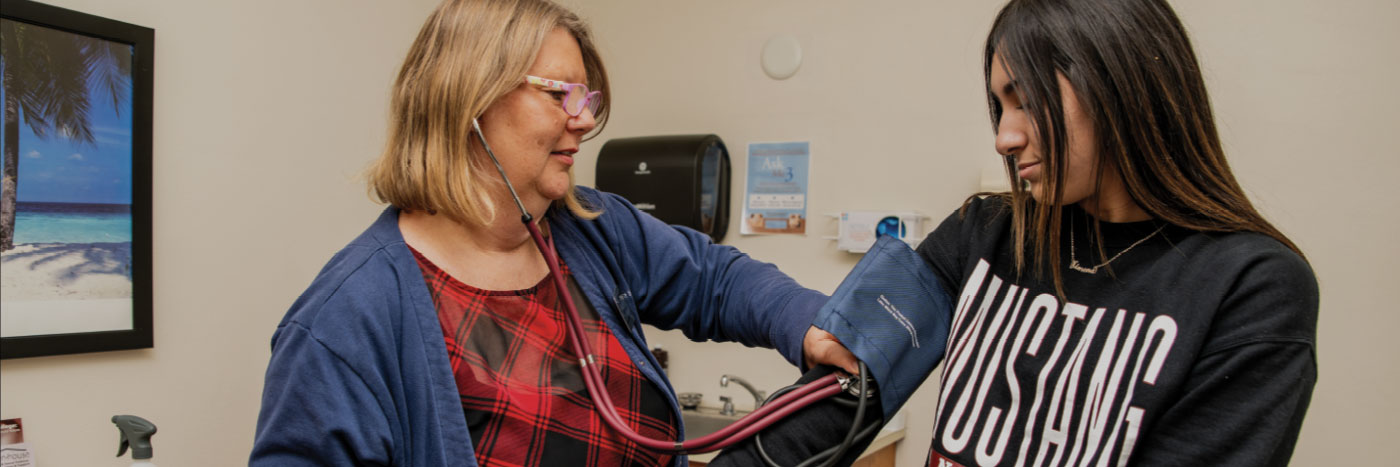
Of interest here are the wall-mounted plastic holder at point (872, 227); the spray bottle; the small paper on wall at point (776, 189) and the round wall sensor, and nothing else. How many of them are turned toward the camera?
3

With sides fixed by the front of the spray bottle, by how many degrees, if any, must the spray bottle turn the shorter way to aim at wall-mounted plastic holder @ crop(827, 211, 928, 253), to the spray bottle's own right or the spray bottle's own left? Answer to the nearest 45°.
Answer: approximately 180°

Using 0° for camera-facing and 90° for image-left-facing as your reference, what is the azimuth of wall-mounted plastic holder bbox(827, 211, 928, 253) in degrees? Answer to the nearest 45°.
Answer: approximately 0°

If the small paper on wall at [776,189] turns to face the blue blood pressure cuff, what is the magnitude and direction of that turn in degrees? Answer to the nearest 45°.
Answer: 0° — it already faces it

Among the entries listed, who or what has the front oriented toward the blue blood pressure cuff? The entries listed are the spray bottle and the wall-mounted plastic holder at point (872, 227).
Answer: the wall-mounted plastic holder

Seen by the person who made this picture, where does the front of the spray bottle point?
facing to the left of the viewer

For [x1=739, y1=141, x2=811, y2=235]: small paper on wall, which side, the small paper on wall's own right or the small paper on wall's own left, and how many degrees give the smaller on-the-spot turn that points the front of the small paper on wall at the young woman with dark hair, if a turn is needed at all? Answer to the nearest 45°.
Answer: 0° — it already faces them

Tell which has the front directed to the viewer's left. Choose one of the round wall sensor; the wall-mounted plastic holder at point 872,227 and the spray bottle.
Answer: the spray bottle

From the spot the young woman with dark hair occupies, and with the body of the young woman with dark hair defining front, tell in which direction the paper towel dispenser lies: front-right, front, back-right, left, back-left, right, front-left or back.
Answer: right

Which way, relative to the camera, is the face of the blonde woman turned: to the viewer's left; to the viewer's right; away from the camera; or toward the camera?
to the viewer's right
